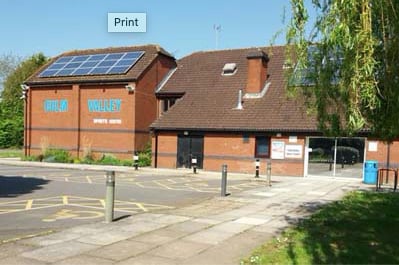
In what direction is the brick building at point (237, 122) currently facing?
toward the camera

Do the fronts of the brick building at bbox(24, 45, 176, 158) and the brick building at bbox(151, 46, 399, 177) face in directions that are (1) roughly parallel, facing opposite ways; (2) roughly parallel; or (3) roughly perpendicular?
roughly parallel

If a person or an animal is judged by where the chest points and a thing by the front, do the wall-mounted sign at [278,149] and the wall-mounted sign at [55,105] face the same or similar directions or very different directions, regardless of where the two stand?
same or similar directions

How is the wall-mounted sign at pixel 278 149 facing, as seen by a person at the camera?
facing the viewer

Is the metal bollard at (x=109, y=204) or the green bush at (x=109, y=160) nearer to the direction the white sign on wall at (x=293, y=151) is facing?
the metal bollard

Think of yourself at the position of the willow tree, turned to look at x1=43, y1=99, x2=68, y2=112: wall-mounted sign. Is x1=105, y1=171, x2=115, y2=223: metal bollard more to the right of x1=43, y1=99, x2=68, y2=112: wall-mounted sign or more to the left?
left

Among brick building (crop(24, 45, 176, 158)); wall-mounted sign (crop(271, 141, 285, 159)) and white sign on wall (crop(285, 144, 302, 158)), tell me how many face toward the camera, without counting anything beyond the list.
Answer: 3

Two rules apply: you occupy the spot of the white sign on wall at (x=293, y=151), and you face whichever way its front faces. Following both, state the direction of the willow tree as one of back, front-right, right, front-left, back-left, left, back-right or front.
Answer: front

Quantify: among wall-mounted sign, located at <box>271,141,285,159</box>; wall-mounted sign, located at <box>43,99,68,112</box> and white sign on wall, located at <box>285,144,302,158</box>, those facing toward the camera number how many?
3

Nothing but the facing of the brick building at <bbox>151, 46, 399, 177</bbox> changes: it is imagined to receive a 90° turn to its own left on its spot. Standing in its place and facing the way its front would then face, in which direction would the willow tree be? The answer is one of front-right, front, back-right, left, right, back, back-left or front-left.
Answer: right

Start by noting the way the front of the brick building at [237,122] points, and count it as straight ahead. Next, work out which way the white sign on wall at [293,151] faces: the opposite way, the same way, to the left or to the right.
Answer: the same way

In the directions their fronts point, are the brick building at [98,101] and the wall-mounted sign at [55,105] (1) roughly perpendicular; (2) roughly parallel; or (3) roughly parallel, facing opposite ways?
roughly parallel

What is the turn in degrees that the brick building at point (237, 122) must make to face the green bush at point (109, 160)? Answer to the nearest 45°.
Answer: approximately 90° to its right
